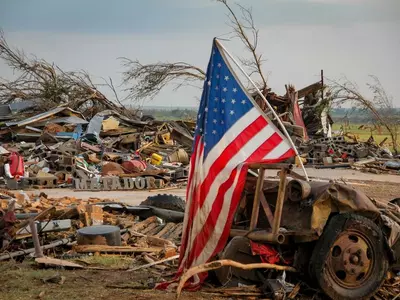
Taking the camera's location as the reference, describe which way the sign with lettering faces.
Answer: facing the viewer

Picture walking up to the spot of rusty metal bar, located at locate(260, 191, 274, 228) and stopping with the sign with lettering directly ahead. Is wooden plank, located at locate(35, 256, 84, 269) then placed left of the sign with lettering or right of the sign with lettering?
left

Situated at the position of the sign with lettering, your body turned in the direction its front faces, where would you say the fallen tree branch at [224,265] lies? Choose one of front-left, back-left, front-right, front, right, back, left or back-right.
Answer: front

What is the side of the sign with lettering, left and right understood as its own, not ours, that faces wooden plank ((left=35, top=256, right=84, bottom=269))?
front

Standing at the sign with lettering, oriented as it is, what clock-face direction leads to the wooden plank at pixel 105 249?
The wooden plank is roughly at 12 o'clock from the sign with lettering.

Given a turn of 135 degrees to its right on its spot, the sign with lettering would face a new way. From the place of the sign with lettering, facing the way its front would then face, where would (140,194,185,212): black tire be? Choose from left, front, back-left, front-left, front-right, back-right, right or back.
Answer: back-left

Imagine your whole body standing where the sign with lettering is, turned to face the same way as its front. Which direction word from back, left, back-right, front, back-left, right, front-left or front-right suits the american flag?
front
